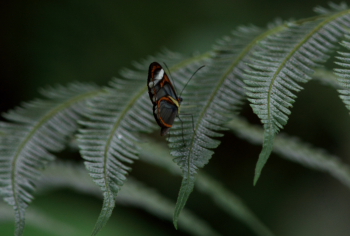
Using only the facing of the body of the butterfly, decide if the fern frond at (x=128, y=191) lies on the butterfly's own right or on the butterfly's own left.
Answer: on the butterfly's own left
